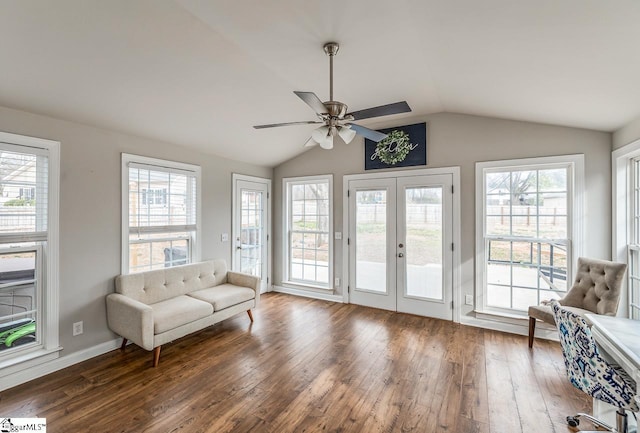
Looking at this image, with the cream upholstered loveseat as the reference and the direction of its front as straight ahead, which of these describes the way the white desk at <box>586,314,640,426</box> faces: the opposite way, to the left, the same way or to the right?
the opposite way

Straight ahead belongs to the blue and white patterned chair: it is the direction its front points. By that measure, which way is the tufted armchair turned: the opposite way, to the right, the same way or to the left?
the opposite way

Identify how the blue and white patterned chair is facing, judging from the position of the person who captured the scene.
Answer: facing away from the viewer and to the right of the viewer

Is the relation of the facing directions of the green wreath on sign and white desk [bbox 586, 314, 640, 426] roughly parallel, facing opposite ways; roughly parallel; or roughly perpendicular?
roughly perpendicular

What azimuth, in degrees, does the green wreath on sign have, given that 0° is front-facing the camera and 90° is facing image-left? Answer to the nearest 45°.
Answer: approximately 0°

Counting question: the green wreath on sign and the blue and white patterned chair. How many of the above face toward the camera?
1

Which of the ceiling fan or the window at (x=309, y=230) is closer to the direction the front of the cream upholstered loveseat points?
the ceiling fan

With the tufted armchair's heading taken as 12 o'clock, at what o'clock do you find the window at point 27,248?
The window is roughly at 12 o'clock from the tufted armchair.

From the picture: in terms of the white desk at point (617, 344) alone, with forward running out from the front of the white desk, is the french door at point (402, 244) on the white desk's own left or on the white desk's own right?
on the white desk's own right

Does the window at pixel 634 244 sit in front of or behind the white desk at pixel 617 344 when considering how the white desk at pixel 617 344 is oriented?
behind

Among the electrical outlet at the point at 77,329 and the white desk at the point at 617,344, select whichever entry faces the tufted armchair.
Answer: the electrical outlet

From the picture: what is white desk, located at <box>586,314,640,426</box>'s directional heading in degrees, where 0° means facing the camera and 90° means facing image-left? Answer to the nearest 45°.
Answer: approximately 45°

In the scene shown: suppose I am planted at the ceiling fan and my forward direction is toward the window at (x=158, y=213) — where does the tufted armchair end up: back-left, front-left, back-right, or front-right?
back-right
